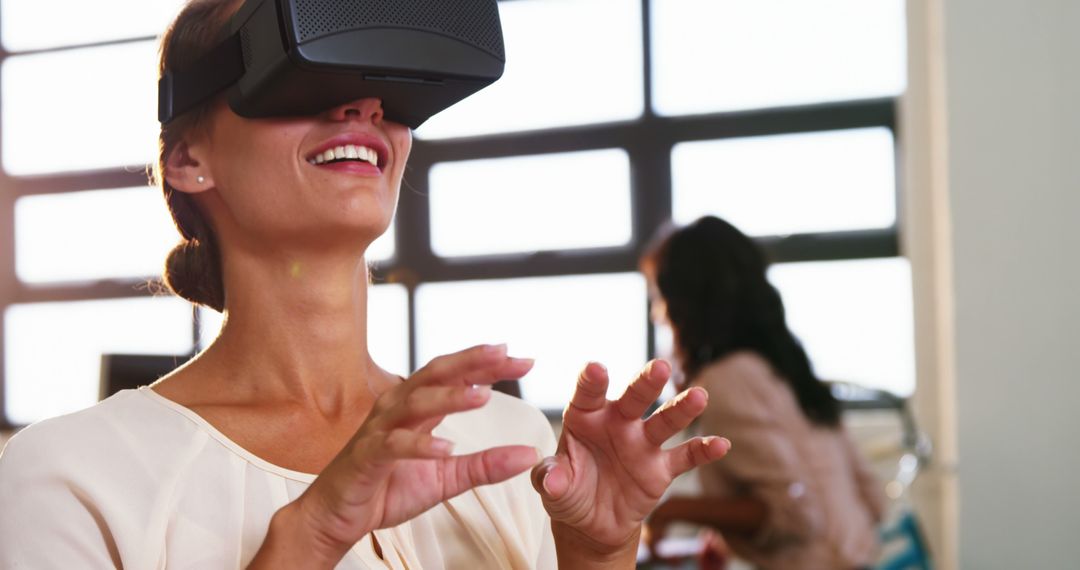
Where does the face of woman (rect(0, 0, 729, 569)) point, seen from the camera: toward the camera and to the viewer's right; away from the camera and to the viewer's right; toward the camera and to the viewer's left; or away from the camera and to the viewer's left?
toward the camera and to the viewer's right

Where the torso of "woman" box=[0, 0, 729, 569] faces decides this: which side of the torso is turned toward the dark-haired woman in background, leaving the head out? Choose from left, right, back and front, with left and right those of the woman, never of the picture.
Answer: left

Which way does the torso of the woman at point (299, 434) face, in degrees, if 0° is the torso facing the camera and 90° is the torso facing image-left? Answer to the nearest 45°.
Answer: approximately 315°
